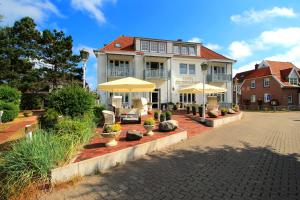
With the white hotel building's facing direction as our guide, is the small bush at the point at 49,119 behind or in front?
in front

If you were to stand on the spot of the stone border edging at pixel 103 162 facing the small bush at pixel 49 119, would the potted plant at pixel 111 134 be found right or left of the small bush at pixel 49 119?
right

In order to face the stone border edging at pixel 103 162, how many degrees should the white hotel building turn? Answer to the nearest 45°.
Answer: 0° — it already faces it

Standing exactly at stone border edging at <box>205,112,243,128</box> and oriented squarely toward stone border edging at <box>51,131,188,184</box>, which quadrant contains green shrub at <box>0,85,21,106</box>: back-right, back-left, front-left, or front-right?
front-right

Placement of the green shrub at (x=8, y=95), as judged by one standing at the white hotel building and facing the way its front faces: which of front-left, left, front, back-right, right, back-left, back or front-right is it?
front-right

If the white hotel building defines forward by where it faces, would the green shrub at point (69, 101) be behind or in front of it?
in front

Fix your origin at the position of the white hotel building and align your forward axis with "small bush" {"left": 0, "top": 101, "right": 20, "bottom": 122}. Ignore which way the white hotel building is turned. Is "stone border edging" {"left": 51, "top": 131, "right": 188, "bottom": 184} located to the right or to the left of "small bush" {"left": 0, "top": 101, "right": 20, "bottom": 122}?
left

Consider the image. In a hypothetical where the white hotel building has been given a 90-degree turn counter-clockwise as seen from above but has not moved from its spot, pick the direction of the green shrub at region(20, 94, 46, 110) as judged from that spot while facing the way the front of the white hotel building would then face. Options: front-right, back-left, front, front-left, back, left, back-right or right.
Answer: back

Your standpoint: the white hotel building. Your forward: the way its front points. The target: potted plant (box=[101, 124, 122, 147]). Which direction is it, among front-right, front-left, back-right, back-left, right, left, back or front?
front

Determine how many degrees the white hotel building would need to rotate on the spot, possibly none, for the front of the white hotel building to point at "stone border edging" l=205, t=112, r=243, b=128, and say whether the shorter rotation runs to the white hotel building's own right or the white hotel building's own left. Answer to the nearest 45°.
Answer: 0° — it already faces it

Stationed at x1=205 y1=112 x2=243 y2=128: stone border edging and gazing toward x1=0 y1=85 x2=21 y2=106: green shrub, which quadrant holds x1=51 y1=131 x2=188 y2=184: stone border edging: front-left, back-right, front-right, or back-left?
front-left

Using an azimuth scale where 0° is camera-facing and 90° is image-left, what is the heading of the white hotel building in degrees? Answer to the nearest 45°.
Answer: approximately 0°

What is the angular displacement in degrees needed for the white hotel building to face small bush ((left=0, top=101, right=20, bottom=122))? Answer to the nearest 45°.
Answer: approximately 45° to its right

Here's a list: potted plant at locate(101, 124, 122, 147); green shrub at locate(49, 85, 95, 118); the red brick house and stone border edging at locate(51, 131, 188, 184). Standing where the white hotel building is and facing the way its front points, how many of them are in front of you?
3

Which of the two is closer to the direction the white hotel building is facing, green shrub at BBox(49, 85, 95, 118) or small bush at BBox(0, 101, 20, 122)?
the green shrub

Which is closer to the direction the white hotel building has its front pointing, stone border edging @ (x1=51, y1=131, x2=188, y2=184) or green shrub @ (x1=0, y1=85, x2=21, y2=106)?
the stone border edging
